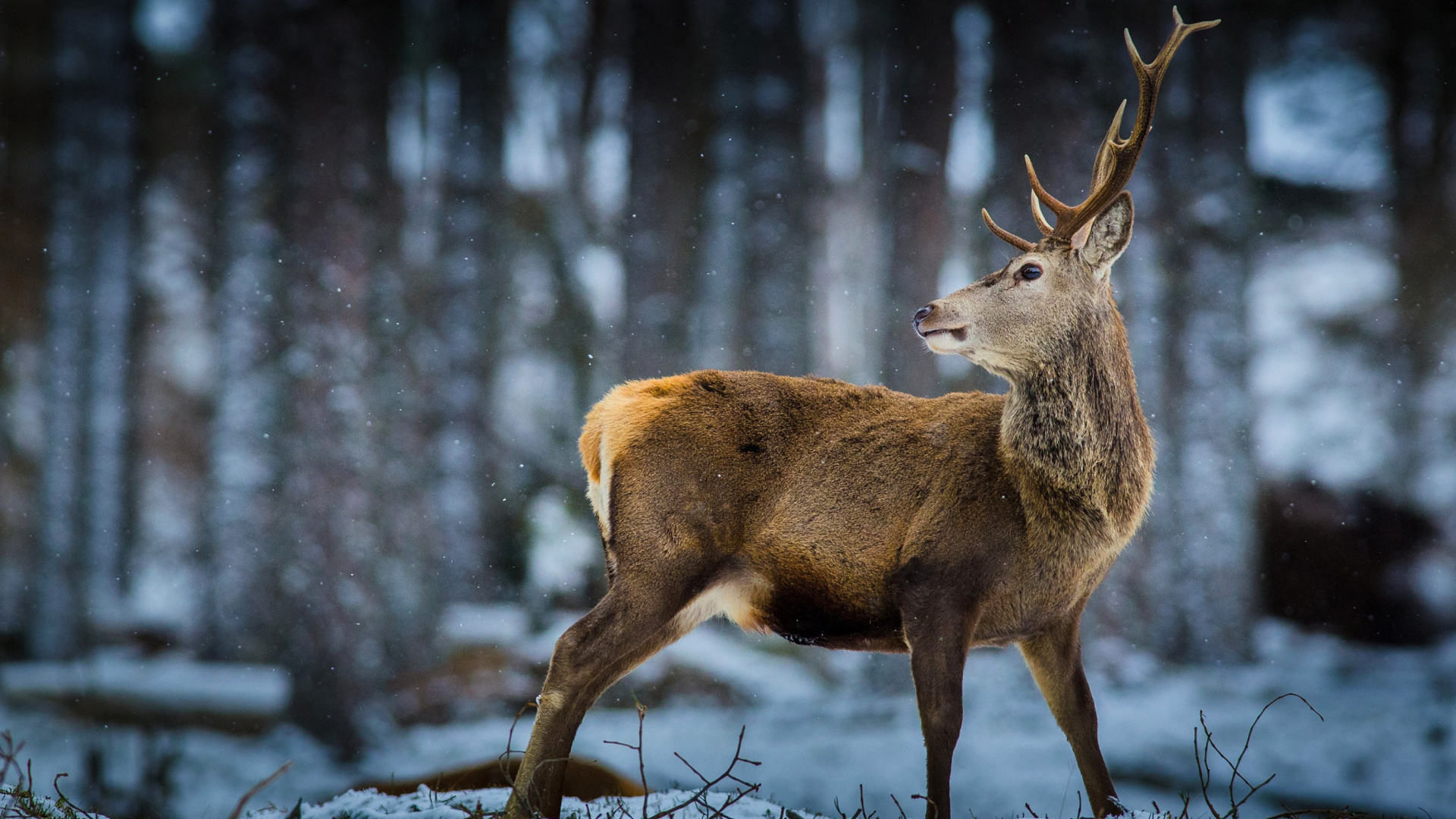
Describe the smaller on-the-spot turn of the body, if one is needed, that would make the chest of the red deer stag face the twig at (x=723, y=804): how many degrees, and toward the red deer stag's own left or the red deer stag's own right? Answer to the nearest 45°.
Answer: approximately 135° to the red deer stag's own right

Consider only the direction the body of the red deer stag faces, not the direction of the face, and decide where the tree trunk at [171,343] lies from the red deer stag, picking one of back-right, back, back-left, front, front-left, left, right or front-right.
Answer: back-left

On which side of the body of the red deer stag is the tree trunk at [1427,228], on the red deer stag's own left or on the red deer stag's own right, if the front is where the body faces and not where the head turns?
on the red deer stag's own left

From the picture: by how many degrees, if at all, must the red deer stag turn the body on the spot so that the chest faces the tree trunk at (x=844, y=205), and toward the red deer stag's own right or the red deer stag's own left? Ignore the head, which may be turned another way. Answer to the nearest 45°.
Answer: approximately 90° to the red deer stag's own left

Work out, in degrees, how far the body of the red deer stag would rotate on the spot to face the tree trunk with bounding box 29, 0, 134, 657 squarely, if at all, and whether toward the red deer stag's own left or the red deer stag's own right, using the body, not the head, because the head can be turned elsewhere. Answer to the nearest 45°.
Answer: approximately 135° to the red deer stag's own left

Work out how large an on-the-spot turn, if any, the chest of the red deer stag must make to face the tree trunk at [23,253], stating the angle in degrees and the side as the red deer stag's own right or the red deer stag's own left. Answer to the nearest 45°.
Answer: approximately 135° to the red deer stag's own left

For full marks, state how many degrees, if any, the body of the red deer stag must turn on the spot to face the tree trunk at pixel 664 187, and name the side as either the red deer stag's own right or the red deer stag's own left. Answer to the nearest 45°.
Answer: approximately 90° to the red deer stag's own left

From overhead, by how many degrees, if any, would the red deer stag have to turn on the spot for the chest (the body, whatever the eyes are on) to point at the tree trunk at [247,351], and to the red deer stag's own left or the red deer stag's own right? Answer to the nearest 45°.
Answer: approximately 135° to the red deer stag's own left

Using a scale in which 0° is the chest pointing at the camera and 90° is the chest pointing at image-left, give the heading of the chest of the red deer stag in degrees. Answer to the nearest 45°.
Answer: approximately 270°

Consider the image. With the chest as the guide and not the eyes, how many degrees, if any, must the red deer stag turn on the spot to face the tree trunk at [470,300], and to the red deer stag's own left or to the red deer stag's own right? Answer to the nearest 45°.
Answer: approximately 135° to the red deer stag's own left
